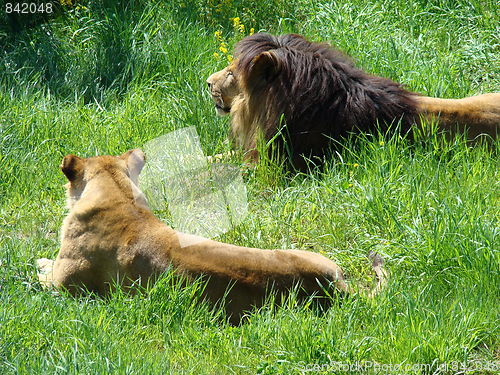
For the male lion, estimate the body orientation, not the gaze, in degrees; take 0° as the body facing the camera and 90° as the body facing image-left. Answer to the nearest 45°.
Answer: approximately 90°

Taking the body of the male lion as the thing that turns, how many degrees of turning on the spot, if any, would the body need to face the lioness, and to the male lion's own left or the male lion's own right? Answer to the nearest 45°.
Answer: approximately 90° to the male lion's own left
